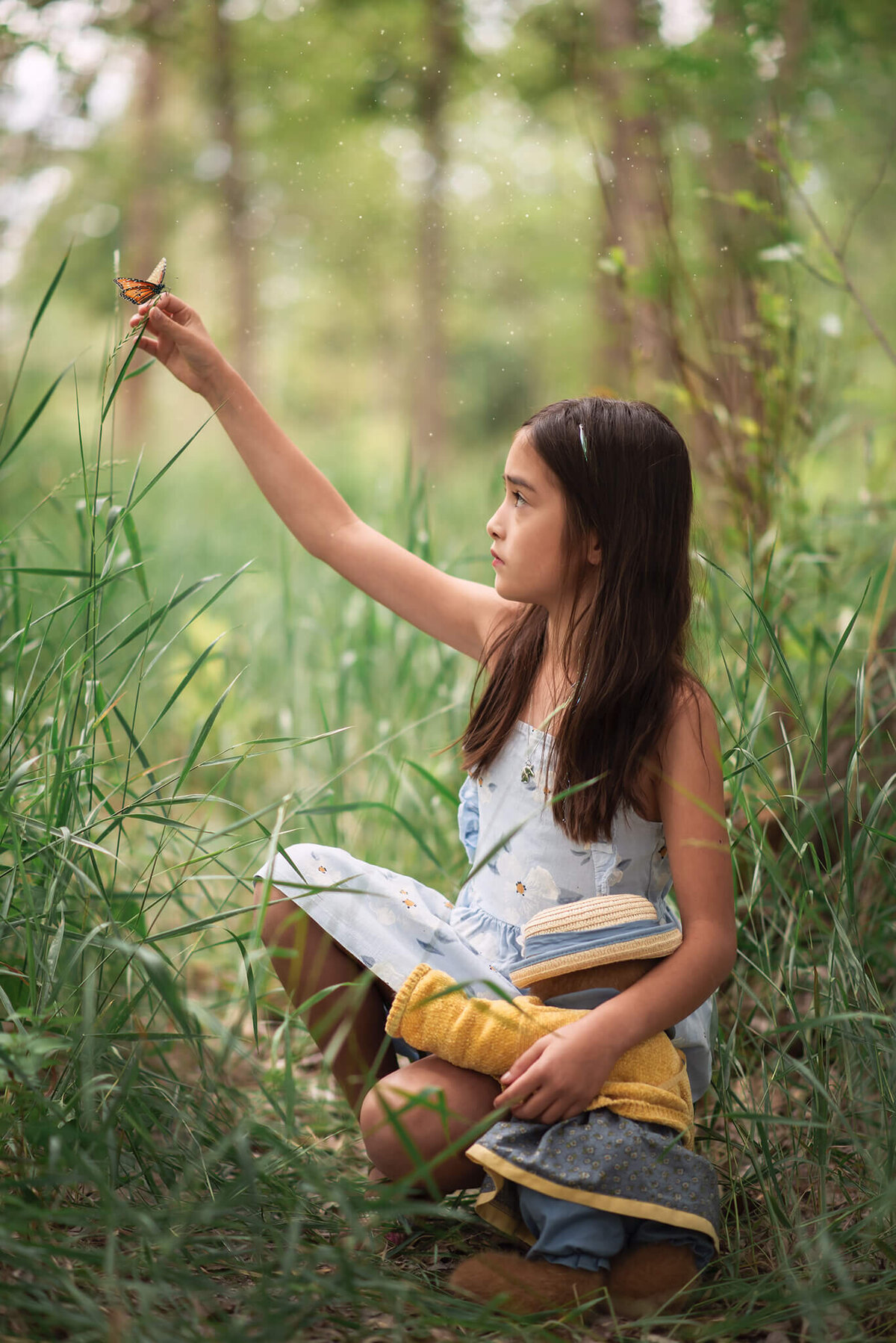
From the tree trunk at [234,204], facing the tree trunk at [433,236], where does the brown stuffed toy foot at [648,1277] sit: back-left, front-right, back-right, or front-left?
front-right

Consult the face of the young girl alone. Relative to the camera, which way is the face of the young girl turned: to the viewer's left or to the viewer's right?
to the viewer's left

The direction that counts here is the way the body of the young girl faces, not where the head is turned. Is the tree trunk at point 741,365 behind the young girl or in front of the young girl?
behind

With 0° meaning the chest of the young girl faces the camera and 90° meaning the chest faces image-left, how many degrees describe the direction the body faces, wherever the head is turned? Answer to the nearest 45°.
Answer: approximately 45°

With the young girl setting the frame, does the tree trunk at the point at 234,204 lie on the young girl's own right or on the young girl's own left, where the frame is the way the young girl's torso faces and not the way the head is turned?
on the young girl's own right
